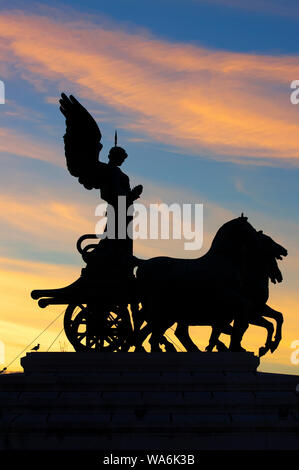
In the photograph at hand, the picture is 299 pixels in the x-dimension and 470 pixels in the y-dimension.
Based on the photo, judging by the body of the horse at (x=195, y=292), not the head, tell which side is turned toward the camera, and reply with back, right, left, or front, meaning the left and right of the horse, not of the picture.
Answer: right

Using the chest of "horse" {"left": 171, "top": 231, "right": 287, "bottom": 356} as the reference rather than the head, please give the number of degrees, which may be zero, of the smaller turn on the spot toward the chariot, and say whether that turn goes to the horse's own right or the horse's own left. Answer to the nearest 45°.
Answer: approximately 180°

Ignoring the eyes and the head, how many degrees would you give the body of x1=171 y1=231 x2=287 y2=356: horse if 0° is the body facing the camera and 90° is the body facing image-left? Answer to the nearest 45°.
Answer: approximately 270°
